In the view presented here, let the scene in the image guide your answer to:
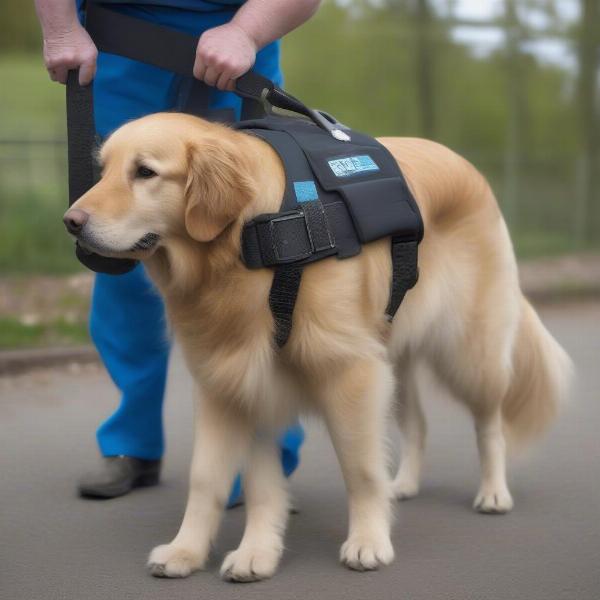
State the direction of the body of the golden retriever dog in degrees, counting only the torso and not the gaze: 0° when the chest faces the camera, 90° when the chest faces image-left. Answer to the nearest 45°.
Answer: approximately 45°
